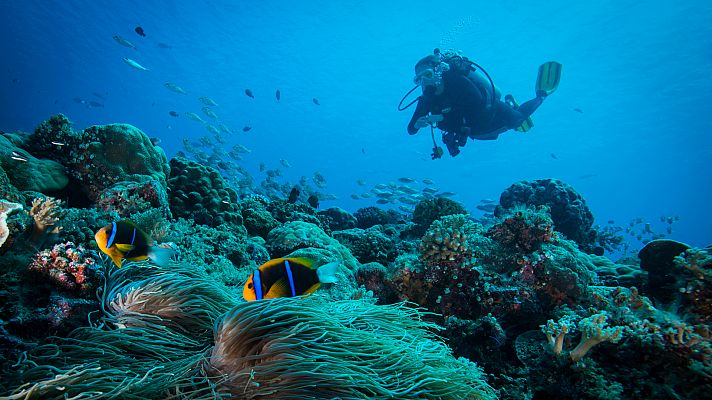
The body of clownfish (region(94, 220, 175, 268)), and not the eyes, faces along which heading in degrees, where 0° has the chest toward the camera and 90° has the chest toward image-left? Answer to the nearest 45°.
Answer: approximately 90°

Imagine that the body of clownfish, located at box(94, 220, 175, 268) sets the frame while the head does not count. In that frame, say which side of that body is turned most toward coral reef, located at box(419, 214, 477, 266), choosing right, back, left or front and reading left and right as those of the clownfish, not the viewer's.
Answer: back

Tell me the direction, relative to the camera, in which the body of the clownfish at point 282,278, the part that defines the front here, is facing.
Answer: to the viewer's left

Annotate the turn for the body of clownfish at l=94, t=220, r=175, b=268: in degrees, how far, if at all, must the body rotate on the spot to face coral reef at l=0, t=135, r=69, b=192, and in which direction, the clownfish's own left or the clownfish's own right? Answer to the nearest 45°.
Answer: approximately 90° to the clownfish's own right

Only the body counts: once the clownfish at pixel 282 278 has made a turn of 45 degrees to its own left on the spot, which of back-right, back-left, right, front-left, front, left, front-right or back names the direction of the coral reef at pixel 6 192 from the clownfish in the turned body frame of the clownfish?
right

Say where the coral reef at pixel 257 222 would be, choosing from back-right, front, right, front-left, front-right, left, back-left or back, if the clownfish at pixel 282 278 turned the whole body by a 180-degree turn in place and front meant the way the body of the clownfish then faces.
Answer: left

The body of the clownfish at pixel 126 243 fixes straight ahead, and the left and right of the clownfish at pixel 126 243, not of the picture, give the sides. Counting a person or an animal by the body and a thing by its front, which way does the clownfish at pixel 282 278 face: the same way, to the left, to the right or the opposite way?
the same way

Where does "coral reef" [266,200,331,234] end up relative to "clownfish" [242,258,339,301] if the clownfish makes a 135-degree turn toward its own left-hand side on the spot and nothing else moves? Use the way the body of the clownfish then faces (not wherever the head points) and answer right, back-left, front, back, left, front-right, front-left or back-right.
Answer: back-left

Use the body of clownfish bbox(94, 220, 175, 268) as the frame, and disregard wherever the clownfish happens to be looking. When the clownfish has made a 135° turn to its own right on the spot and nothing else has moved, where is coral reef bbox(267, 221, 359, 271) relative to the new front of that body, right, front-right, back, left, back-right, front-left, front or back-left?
front

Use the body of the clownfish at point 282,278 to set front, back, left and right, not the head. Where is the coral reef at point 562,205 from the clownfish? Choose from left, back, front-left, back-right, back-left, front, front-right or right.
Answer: back-right

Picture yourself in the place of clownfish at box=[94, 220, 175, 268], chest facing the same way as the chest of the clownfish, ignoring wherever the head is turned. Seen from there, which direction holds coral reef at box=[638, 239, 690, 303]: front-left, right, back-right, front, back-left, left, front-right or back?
back

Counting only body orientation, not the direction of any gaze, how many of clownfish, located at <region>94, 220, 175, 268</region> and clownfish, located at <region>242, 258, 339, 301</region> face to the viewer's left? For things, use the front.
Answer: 2

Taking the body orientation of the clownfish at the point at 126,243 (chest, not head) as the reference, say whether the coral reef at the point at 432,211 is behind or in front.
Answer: behind
